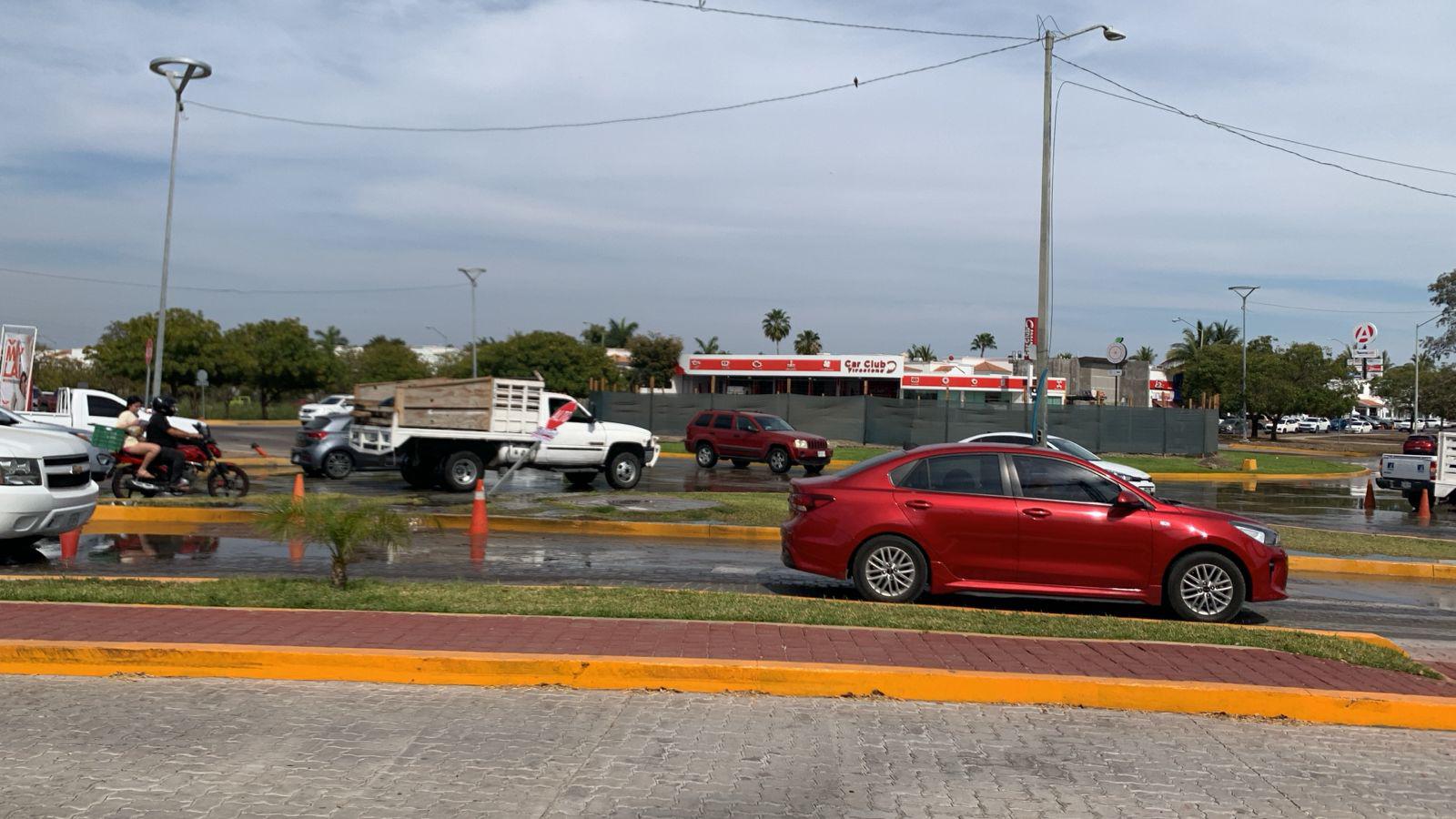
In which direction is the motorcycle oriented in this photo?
to the viewer's right

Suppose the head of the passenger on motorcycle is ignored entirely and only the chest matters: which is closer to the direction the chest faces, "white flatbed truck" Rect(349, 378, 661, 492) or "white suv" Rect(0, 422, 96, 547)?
the white flatbed truck

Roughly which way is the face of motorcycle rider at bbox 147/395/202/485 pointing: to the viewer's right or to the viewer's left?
to the viewer's right

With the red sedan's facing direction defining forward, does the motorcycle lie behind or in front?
behind

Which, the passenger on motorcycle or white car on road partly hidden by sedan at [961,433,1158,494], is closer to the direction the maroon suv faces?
the white car on road partly hidden by sedan

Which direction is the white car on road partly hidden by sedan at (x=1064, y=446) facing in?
to the viewer's right

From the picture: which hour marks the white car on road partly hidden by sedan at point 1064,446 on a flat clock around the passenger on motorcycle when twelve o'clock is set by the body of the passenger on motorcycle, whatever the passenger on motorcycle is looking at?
The white car on road partly hidden by sedan is roughly at 12 o'clock from the passenger on motorcycle.

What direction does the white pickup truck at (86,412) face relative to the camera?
to the viewer's right

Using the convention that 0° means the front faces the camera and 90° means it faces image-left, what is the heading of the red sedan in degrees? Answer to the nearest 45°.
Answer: approximately 270°

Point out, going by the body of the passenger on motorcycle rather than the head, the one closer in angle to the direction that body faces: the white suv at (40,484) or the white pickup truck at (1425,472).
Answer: the white pickup truck

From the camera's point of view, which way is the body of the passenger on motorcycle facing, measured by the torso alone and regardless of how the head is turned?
to the viewer's right
